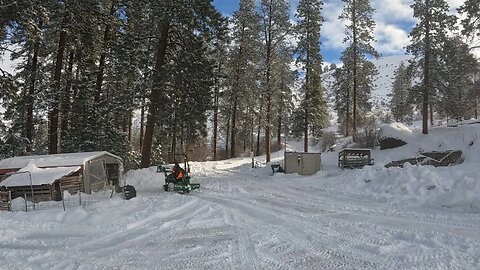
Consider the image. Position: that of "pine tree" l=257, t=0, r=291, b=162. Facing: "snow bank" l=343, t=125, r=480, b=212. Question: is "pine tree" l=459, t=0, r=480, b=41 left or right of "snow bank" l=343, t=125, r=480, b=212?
left

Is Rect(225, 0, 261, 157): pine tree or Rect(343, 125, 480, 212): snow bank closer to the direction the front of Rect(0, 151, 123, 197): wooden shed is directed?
the snow bank

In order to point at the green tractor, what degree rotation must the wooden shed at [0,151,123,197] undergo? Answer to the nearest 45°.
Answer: approximately 45° to its left

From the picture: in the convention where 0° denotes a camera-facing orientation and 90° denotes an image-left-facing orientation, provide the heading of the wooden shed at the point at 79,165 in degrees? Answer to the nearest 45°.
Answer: approximately 315°

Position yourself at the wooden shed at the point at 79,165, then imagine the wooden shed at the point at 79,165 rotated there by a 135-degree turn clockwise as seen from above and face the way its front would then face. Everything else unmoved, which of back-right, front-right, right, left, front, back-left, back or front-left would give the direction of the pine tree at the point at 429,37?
back

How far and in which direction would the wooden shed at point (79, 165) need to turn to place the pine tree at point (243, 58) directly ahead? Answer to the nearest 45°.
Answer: approximately 90° to its left

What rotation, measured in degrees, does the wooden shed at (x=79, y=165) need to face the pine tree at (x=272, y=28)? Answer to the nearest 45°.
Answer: approximately 90° to its left

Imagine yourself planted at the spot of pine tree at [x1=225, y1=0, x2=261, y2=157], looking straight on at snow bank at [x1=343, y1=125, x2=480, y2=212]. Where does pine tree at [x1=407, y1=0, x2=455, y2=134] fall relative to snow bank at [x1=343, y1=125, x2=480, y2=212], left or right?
left

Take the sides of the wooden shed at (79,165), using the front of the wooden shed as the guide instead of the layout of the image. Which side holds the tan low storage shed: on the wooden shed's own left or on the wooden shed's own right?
on the wooden shed's own left

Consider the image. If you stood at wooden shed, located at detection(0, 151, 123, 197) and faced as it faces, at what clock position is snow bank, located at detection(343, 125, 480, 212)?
The snow bank is roughly at 12 o'clock from the wooden shed.

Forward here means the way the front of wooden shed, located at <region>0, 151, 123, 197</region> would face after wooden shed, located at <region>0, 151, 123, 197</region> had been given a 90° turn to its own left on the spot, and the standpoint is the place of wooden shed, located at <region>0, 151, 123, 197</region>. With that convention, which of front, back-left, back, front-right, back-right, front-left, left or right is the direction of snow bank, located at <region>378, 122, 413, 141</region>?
front-right
